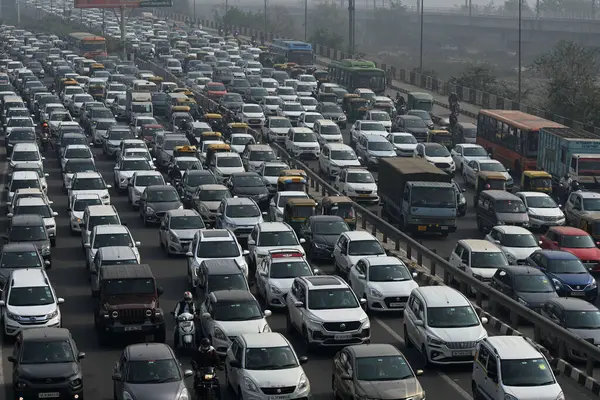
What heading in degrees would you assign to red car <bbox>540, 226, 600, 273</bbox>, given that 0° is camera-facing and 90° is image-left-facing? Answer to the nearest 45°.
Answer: approximately 315°

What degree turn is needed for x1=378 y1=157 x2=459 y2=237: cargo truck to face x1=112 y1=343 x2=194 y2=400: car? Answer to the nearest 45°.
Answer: approximately 45° to its right

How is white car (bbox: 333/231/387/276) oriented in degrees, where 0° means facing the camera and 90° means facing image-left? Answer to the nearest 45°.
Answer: approximately 315°

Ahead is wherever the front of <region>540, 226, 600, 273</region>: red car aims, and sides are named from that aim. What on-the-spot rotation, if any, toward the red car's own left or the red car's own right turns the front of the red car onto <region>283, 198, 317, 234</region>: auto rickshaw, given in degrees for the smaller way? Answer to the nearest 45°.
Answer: approximately 135° to the red car's own right

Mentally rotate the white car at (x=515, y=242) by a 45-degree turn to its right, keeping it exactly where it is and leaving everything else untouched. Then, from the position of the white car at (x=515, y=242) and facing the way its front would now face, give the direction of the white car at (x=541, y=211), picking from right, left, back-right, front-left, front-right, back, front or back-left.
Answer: back

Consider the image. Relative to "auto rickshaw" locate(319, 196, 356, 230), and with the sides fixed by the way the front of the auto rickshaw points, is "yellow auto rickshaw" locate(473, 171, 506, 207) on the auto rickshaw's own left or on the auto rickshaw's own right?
on the auto rickshaw's own left

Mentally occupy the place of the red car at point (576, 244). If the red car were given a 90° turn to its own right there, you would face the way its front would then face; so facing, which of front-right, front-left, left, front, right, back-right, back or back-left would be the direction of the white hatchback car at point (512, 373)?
front-left

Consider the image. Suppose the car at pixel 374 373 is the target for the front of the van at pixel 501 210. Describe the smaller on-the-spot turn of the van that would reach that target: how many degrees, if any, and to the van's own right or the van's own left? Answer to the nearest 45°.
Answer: approximately 45° to the van's own right
